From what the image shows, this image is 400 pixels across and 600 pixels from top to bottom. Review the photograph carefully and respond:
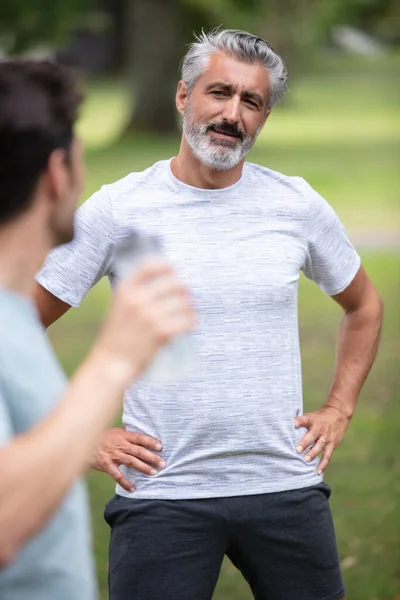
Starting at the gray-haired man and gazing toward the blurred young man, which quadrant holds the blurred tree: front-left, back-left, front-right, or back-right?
back-right

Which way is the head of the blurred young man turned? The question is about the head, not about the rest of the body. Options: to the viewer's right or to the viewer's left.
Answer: to the viewer's right

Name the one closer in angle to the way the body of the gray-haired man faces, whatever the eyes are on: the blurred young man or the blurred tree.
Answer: the blurred young man

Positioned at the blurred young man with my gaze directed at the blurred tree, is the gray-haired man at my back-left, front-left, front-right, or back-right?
front-right

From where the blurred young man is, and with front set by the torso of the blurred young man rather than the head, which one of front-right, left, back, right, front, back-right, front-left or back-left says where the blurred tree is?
front-left

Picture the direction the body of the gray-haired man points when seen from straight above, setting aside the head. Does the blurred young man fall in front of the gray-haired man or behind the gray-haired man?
in front

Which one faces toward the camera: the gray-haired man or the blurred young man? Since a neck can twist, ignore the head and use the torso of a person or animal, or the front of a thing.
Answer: the gray-haired man

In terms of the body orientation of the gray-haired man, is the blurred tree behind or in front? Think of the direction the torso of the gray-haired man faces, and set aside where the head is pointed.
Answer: behind

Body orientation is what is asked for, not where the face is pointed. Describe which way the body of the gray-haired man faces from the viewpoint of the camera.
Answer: toward the camera

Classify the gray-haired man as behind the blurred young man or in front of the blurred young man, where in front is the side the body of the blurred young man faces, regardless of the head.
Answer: in front

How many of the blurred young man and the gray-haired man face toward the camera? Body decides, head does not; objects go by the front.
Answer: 1

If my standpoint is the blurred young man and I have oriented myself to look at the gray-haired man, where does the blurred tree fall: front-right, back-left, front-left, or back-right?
front-left

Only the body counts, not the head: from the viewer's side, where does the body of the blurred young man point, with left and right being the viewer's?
facing away from the viewer and to the right of the viewer
